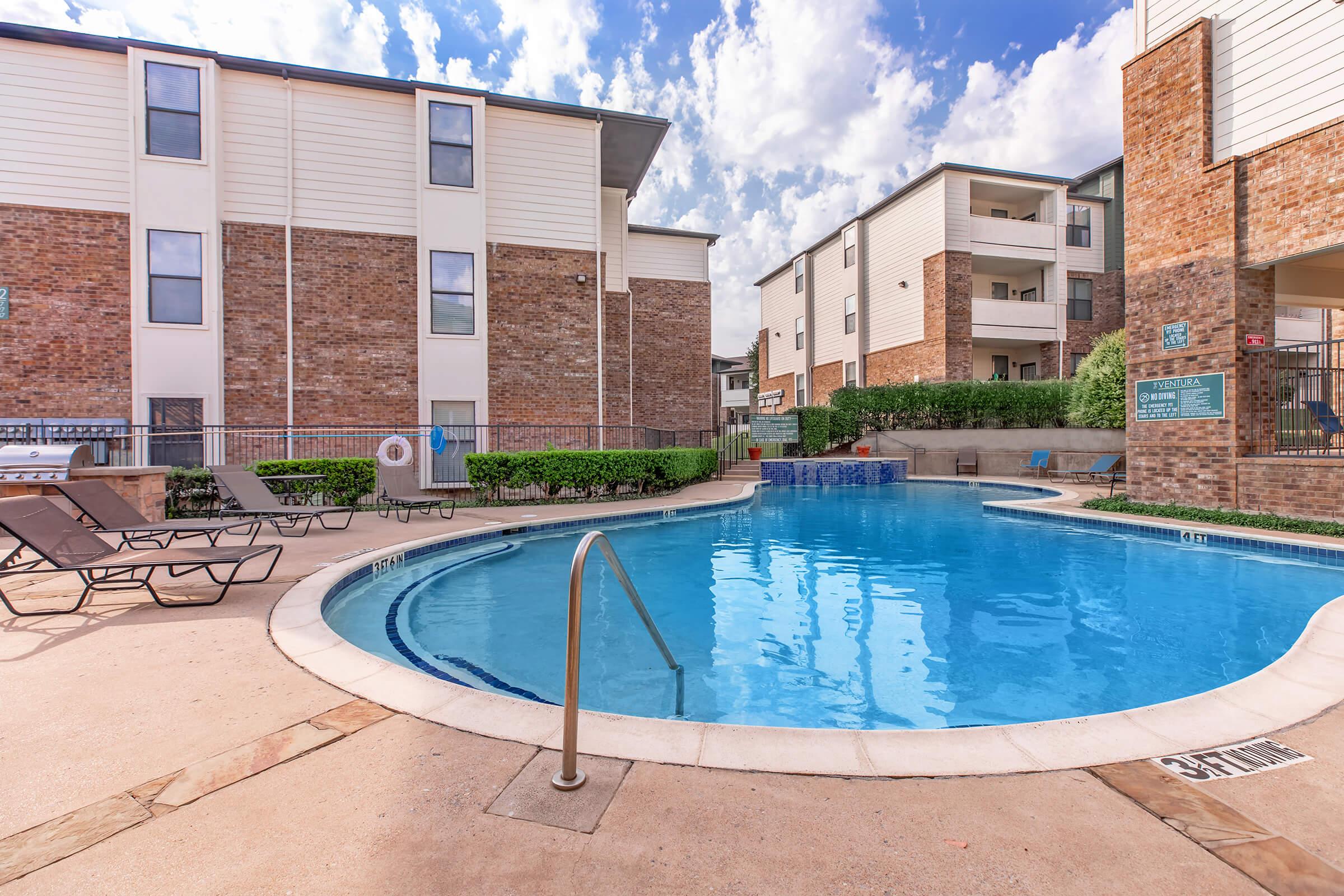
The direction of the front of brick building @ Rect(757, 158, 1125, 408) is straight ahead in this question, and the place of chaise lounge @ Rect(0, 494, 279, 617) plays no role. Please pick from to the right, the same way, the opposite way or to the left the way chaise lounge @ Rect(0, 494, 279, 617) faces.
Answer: to the left

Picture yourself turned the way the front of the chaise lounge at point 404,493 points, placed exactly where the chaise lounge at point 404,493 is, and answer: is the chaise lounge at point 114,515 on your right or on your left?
on your right

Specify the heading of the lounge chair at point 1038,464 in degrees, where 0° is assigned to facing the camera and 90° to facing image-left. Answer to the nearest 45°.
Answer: approximately 45°

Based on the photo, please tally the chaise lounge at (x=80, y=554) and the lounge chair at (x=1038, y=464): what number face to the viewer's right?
1

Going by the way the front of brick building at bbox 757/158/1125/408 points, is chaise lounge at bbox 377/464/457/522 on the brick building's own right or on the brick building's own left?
on the brick building's own right

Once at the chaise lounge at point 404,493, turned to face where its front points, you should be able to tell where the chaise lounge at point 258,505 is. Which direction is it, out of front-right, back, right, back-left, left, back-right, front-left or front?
right

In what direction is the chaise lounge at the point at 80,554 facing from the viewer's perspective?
to the viewer's right

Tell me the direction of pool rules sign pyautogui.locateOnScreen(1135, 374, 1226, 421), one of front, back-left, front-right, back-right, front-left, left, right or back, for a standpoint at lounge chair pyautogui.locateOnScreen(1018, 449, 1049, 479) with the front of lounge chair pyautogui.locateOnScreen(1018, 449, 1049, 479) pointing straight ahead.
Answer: front-left

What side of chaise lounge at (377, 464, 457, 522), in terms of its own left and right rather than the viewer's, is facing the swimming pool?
front

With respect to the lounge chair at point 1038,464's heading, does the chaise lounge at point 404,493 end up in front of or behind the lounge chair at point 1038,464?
in front

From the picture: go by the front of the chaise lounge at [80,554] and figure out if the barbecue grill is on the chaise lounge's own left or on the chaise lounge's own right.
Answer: on the chaise lounge's own left

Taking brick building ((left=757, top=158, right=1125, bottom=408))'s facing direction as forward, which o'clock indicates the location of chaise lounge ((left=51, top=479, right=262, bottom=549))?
The chaise lounge is roughly at 2 o'clock from the brick building.

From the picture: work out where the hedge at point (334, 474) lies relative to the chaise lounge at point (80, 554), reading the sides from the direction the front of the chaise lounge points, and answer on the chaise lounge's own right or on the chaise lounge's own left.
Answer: on the chaise lounge's own left
